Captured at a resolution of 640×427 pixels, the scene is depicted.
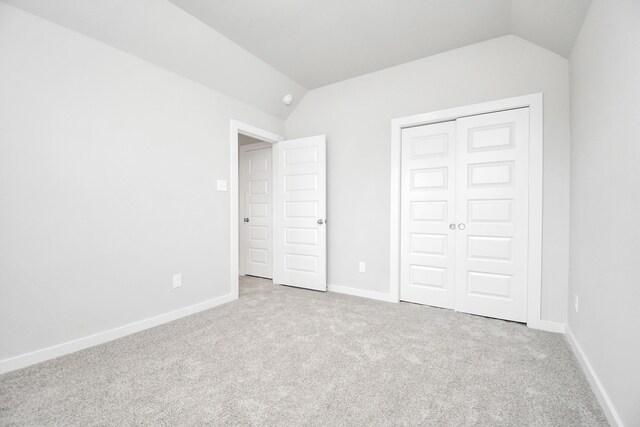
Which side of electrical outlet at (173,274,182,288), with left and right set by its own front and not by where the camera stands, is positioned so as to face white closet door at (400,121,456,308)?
front

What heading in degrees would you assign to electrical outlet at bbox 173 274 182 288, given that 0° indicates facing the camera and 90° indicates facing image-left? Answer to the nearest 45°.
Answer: approximately 315°

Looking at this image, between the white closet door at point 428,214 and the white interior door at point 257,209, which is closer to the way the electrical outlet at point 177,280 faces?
the white closet door

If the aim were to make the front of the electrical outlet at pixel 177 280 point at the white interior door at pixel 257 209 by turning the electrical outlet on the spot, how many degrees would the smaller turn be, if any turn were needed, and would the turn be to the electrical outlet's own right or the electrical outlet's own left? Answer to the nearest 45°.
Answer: approximately 90° to the electrical outlet's own left
